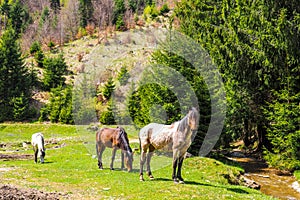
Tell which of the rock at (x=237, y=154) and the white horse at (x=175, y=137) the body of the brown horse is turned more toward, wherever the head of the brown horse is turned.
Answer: the white horse

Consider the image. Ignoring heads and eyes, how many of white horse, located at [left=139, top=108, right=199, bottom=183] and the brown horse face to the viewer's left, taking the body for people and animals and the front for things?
0

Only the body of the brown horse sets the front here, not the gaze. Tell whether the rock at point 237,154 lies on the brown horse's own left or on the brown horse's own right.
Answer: on the brown horse's own left

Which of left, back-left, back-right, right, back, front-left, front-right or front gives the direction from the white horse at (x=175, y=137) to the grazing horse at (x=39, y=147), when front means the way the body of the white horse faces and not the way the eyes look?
back

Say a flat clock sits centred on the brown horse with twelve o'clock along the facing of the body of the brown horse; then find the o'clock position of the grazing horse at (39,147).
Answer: The grazing horse is roughly at 6 o'clock from the brown horse.

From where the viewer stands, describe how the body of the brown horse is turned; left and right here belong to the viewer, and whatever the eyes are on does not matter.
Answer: facing the viewer and to the right of the viewer

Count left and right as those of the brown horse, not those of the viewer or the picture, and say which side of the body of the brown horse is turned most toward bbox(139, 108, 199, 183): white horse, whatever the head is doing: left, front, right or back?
front
